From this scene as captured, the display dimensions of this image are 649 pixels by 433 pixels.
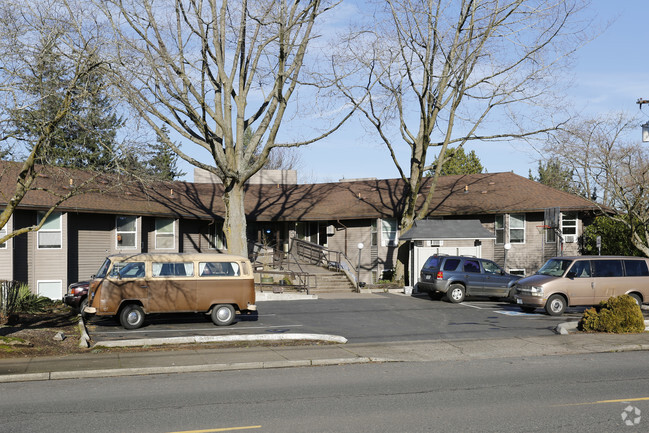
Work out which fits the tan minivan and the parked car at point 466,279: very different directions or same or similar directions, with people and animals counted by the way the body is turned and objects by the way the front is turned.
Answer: very different directions

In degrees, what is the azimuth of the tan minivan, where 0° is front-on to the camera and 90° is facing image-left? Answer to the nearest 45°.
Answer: approximately 45°

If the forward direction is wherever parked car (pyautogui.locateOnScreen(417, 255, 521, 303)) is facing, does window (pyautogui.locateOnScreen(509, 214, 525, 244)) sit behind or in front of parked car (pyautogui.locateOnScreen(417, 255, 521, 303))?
in front

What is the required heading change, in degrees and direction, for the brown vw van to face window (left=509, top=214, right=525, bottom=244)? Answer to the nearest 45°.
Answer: approximately 135° to its right

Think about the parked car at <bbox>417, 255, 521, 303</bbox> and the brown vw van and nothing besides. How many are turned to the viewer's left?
1

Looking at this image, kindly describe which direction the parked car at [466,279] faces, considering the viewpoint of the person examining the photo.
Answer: facing away from the viewer and to the right of the viewer

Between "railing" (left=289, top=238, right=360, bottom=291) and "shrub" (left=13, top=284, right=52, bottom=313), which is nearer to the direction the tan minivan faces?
the shrub

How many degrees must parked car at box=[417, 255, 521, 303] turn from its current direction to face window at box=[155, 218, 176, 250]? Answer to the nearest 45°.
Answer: approximately 135° to its left

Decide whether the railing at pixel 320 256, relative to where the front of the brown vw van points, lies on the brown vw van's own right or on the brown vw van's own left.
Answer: on the brown vw van's own right

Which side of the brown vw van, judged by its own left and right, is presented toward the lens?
left

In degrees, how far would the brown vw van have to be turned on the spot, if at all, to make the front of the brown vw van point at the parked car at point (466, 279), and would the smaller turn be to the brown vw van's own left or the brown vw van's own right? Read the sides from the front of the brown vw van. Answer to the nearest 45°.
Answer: approximately 135° to the brown vw van's own right

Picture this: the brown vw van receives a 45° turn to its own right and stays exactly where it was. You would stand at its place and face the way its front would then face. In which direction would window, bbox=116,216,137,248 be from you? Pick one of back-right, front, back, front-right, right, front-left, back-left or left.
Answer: front-right
